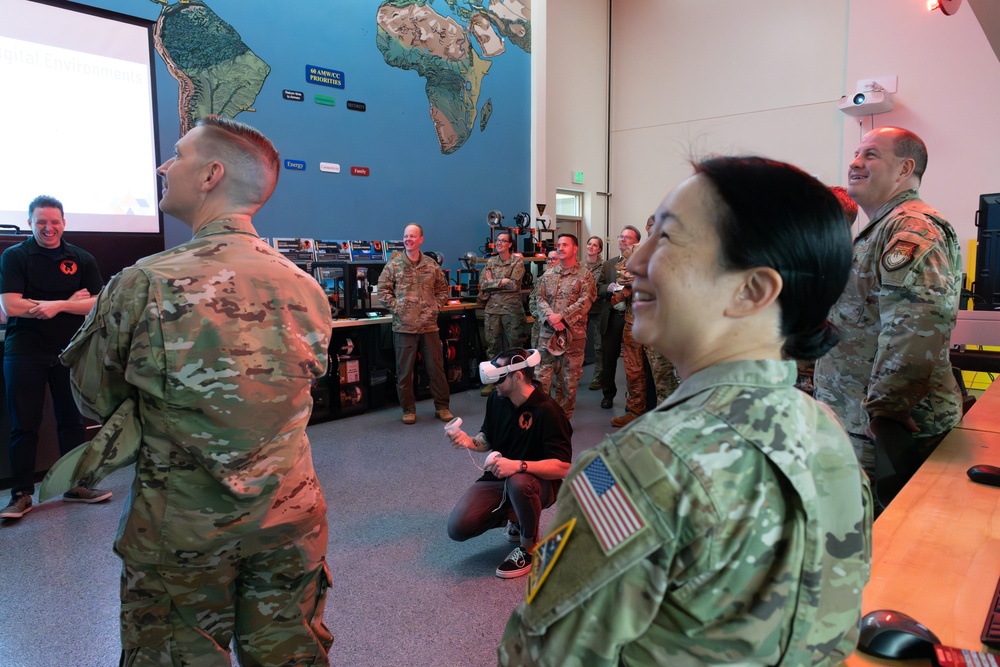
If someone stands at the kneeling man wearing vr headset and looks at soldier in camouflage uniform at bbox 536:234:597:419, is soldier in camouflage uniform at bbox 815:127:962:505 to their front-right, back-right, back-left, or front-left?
back-right

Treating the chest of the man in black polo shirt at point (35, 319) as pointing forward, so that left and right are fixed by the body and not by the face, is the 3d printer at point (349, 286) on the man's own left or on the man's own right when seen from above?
on the man's own left

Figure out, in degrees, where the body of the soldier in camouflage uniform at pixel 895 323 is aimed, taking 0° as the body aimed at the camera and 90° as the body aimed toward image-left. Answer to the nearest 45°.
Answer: approximately 90°

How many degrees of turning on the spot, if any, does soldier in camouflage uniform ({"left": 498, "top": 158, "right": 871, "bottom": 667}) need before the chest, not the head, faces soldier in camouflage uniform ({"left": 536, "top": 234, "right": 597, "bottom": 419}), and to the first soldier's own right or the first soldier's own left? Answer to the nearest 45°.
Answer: approximately 45° to the first soldier's own right

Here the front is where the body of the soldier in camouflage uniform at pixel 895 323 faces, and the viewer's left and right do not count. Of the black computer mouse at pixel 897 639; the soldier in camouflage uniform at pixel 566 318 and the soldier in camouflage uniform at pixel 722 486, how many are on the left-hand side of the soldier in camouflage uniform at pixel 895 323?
2

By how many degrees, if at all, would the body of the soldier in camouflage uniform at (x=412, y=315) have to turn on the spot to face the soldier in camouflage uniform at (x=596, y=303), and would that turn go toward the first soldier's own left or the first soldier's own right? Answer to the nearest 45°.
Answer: approximately 135° to the first soldier's own left

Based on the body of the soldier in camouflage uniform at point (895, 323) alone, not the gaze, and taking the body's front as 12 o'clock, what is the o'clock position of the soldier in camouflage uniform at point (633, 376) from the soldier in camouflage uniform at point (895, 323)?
the soldier in camouflage uniform at point (633, 376) is roughly at 2 o'clock from the soldier in camouflage uniform at point (895, 323).

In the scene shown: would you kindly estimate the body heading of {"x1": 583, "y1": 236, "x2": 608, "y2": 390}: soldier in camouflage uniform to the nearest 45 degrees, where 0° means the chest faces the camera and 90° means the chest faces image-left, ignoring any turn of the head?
approximately 45°
